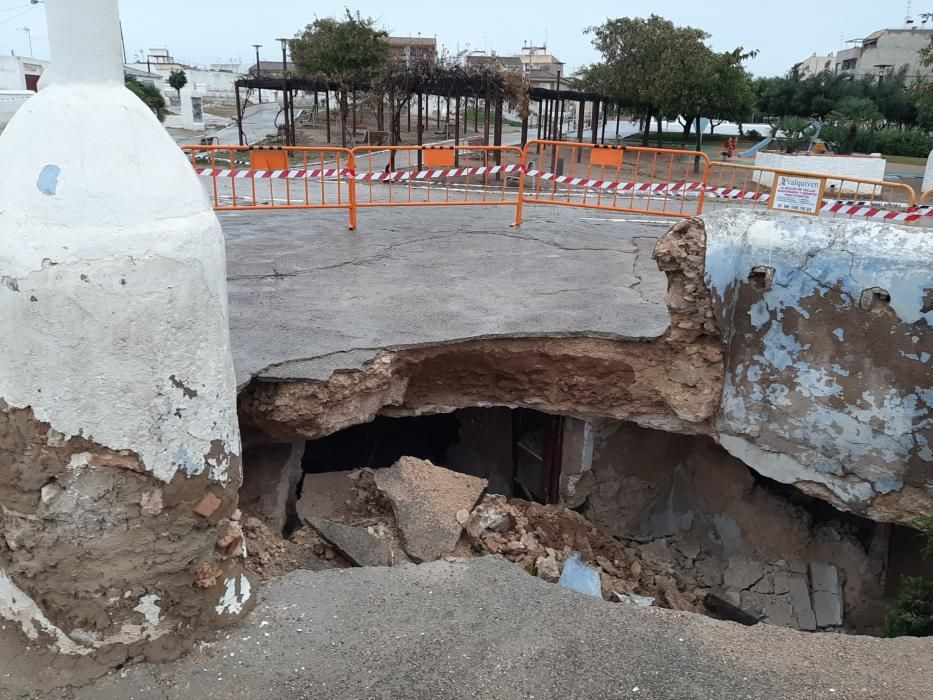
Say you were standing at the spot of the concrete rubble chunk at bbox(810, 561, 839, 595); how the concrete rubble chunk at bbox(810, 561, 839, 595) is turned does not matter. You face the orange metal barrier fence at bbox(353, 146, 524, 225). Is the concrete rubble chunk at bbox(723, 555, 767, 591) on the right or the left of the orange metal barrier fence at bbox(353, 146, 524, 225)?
left

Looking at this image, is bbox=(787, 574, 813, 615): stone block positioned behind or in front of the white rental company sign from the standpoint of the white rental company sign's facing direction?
in front

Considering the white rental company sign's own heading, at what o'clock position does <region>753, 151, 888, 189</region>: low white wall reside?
The low white wall is roughly at 6 o'clock from the white rental company sign.

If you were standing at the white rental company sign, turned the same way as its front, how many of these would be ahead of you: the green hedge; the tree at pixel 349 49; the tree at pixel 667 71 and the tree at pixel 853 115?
0

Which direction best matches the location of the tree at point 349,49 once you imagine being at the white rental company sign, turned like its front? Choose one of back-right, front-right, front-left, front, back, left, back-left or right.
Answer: back-right

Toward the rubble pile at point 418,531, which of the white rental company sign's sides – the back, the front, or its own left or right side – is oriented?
front

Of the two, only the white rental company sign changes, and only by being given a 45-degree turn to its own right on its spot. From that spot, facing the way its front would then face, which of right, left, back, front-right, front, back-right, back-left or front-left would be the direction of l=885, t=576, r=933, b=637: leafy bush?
front-left

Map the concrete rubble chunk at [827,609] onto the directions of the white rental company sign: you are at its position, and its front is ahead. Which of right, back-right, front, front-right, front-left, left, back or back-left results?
front

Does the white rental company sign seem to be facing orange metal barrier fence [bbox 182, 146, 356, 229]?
no

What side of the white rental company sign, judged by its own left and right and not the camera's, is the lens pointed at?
front

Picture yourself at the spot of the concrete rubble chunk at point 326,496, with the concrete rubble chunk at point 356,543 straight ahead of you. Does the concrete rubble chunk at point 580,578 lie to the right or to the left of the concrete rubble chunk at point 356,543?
left

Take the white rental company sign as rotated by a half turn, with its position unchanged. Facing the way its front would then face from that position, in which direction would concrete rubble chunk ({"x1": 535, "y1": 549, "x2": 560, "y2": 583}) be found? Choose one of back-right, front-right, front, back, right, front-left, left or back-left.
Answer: back

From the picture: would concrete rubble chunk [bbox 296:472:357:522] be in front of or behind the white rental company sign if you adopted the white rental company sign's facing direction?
in front

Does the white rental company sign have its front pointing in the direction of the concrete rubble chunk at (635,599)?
yes

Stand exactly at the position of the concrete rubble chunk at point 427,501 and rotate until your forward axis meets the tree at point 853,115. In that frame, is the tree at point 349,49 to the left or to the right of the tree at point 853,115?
left

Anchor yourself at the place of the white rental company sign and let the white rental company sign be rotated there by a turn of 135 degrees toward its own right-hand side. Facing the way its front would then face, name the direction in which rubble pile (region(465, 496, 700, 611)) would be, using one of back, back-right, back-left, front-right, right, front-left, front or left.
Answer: back-left

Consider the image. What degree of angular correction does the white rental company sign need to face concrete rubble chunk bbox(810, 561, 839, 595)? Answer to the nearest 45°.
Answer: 0° — it already faces it

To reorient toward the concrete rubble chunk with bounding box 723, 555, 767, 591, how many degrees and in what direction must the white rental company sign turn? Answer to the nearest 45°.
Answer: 0° — it already faces it
